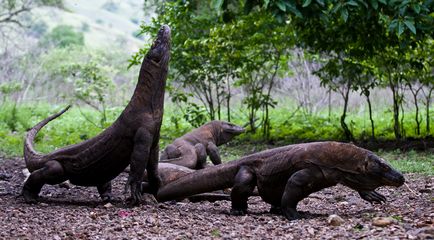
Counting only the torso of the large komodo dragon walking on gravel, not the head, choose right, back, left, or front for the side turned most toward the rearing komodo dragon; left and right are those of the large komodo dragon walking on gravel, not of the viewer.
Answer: back

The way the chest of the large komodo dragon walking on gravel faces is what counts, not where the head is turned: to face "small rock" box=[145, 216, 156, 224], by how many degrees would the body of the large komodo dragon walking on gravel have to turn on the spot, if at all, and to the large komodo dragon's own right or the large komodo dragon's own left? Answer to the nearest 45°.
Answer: approximately 180°

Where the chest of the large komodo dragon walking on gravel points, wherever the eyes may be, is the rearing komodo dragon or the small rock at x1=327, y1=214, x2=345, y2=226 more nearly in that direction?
the small rock

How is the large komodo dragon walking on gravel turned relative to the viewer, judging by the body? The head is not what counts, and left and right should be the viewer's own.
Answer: facing to the right of the viewer

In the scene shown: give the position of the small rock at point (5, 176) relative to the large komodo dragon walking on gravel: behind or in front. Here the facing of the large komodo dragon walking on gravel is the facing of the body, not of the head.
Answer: behind

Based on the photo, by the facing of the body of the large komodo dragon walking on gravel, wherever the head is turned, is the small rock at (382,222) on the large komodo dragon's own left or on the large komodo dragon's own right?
on the large komodo dragon's own right

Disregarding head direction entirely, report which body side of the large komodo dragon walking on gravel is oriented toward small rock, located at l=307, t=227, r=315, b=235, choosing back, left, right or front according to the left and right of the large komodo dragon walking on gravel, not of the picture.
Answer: right
